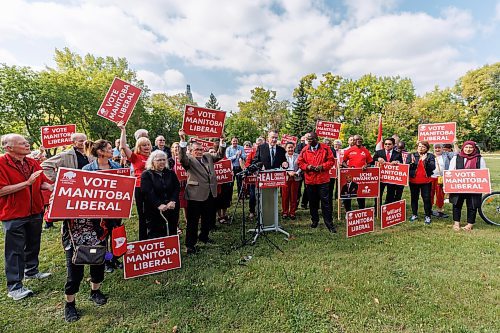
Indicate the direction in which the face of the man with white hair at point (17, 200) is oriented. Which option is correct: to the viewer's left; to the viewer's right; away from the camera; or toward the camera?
to the viewer's right

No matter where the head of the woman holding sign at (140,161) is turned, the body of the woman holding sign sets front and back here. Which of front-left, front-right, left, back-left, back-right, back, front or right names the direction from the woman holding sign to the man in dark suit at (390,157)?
front-left

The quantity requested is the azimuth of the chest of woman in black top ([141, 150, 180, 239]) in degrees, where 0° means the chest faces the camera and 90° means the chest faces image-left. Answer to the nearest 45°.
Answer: approximately 315°

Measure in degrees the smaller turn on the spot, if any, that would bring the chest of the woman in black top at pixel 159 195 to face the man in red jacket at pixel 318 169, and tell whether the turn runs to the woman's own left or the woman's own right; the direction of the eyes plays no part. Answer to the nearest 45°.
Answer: approximately 45° to the woman's own left

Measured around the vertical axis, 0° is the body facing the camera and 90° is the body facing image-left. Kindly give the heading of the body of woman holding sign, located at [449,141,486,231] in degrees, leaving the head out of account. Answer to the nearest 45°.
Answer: approximately 0°

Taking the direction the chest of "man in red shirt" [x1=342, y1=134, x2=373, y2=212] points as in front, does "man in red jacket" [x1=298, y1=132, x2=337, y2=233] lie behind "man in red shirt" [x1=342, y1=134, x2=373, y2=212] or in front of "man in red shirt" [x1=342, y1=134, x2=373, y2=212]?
in front

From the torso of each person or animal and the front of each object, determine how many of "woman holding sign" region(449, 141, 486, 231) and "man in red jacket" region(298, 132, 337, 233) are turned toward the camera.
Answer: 2

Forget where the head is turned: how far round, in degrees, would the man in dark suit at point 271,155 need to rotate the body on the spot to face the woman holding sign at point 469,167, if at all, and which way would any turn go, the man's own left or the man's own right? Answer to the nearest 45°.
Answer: approximately 90° to the man's own left

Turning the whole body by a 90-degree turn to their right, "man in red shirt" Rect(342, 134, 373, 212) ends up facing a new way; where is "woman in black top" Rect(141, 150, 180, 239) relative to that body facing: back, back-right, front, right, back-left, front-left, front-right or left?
front-left

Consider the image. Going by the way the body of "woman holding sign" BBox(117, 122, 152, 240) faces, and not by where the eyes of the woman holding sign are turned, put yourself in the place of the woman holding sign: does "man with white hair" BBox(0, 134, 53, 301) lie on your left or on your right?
on your right
